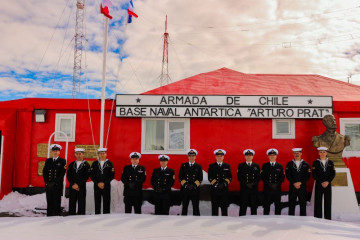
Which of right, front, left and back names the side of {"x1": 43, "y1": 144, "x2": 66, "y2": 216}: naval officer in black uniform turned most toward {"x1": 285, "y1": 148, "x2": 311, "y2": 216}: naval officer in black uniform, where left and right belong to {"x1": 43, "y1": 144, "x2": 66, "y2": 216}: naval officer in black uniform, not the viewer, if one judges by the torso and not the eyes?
left

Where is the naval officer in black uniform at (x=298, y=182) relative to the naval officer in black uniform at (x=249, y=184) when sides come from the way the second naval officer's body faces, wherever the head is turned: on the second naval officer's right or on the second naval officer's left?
on the second naval officer's left

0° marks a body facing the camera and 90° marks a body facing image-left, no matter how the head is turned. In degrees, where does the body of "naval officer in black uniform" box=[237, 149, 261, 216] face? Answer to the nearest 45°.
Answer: approximately 0°

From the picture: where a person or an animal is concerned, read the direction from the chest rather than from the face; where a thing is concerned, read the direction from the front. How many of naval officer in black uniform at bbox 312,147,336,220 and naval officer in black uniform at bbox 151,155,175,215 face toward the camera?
2

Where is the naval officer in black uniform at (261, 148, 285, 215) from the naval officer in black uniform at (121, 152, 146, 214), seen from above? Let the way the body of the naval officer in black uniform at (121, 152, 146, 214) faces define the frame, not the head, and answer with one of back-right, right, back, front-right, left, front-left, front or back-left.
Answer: left

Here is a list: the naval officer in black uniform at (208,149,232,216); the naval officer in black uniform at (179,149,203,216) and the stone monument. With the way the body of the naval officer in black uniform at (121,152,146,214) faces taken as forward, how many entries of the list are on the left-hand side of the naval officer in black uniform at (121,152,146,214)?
3
